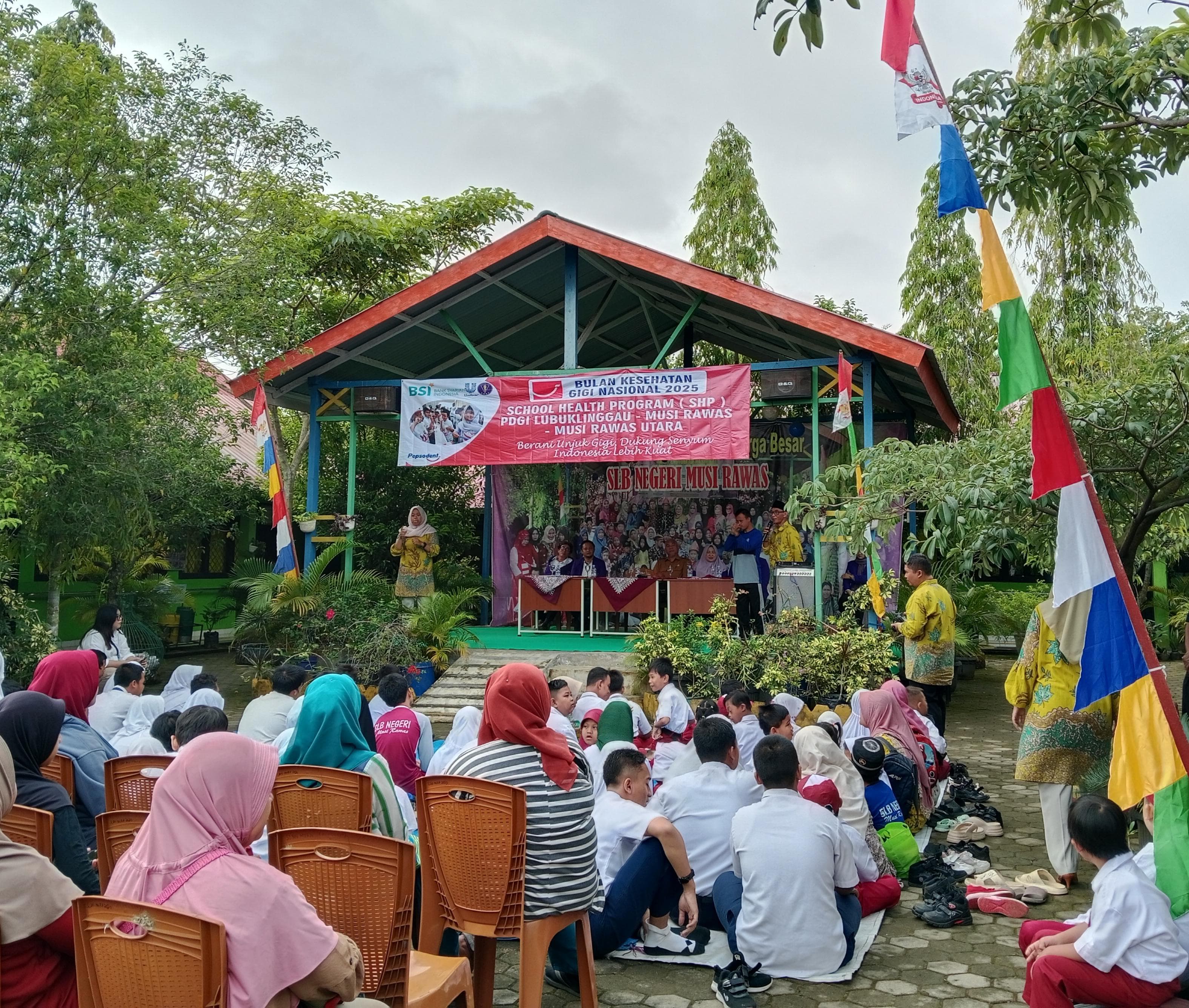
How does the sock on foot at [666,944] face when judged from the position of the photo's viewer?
facing to the right of the viewer

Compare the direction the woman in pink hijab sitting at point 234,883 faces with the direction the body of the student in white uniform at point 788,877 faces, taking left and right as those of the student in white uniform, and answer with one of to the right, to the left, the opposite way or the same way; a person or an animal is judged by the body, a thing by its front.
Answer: the same way

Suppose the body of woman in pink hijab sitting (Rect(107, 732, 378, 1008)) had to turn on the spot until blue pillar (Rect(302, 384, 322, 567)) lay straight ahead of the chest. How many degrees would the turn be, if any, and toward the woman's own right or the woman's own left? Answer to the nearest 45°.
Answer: approximately 45° to the woman's own left

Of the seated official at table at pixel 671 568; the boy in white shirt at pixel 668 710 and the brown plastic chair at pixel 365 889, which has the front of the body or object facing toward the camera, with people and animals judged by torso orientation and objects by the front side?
the seated official at table

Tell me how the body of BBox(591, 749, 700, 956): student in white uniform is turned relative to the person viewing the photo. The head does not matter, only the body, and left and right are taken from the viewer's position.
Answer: facing to the right of the viewer

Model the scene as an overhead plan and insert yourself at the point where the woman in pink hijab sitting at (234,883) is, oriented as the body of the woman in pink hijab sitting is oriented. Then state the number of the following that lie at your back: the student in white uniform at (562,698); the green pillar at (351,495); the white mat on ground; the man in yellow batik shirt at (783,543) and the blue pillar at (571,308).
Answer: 0

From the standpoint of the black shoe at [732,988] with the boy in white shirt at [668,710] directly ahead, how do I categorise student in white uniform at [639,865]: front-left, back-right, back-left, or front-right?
front-left

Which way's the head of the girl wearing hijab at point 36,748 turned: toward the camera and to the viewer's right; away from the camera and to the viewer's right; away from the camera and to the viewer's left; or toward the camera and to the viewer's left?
away from the camera and to the viewer's right

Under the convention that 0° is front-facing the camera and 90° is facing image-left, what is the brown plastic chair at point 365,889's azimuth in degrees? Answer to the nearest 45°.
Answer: approximately 225°

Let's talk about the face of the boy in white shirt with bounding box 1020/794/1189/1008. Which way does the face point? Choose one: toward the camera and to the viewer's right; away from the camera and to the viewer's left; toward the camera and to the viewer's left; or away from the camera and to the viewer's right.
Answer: away from the camera and to the viewer's left

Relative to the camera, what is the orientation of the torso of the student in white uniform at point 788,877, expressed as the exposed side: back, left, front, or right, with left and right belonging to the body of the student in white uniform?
back

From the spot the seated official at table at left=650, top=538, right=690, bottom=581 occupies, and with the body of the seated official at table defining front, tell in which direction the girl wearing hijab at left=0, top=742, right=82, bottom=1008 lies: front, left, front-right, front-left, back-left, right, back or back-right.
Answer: front

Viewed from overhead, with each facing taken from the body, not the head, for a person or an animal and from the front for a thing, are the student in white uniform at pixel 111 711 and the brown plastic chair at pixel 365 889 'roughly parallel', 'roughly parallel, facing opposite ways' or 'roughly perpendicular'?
roughly parallel
